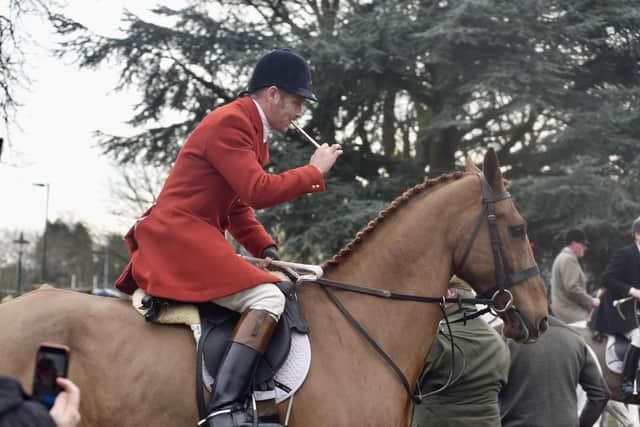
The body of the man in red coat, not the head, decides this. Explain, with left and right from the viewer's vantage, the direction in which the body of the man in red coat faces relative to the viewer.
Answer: facing to the right of the viewer

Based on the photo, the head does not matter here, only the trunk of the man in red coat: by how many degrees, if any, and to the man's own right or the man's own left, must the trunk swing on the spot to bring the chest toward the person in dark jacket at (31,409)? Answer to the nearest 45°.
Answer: approximately 90° to the man's own right

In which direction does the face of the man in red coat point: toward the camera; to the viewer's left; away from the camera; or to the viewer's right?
to the viewer's right

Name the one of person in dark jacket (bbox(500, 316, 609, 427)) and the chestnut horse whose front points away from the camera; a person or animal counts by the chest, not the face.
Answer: the person in dark jacket

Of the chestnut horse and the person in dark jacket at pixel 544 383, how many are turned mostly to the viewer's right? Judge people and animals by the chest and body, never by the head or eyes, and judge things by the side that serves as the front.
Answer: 1

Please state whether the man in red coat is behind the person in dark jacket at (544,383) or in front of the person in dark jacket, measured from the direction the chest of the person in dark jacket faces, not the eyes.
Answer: behind

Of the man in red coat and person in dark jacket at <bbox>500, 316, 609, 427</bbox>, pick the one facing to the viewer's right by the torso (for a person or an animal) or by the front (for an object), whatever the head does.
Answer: the man in red coat

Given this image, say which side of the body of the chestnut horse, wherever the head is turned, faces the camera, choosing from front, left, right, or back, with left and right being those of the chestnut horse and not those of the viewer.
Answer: right

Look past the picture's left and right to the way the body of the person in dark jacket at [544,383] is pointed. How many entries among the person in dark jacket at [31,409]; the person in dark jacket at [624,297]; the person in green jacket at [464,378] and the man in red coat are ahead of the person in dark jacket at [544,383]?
1

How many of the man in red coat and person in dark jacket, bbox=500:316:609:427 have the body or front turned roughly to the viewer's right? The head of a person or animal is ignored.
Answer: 1

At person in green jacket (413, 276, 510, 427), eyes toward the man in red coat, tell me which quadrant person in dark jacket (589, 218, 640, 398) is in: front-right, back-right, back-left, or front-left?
back-right

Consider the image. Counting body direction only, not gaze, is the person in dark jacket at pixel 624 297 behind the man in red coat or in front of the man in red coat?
in front

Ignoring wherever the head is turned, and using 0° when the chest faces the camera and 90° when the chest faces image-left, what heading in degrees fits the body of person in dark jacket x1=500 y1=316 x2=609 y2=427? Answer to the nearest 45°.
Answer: approximately 180°

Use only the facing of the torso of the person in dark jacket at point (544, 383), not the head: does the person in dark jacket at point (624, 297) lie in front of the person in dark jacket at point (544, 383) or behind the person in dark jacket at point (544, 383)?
in front
